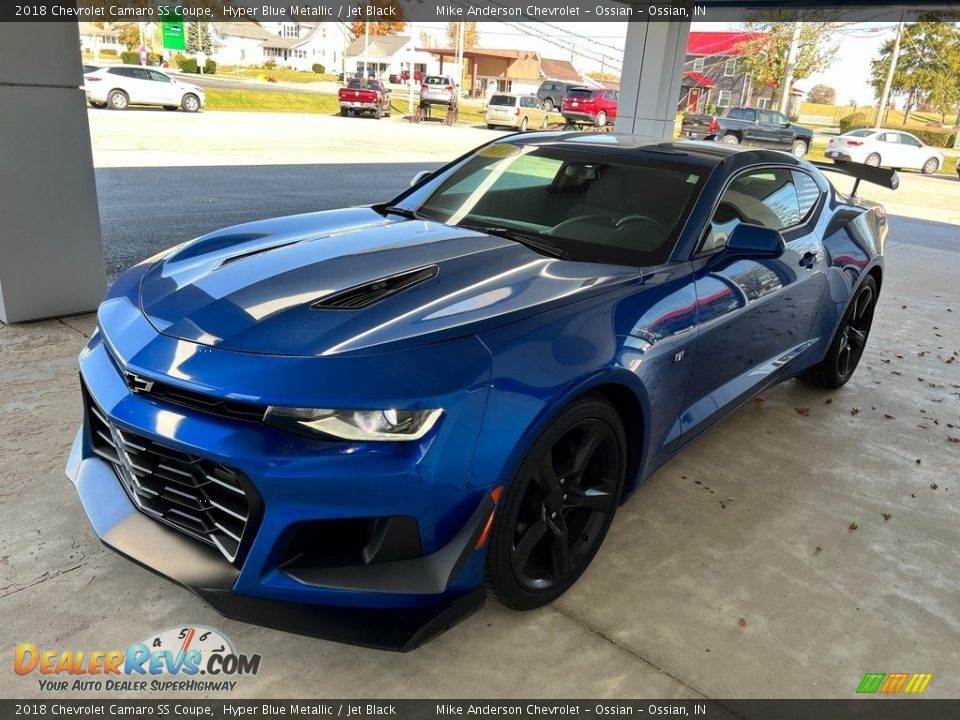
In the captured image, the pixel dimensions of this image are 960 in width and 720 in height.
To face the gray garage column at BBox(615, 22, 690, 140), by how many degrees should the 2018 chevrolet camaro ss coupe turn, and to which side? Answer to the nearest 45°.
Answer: approximately 135° to its right

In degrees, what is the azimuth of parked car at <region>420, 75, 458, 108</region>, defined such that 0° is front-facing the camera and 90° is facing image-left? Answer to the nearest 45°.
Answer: approximately 180°

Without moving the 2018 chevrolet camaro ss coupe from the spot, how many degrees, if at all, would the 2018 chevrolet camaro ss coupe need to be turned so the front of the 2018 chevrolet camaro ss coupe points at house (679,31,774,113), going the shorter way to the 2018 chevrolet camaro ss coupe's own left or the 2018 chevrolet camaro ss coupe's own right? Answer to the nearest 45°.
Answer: approximately 135° to the 2018 chevrolet camaro ss coupe's own right

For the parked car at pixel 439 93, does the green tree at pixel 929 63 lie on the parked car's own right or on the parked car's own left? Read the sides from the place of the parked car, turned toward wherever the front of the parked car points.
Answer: on the parked car's own right

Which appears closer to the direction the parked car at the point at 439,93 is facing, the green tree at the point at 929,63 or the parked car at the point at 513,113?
the green tree

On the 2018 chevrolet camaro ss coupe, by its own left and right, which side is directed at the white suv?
right

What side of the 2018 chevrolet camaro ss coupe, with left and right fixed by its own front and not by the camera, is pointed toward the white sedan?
back

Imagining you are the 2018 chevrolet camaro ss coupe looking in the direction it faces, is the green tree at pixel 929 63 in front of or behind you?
behind

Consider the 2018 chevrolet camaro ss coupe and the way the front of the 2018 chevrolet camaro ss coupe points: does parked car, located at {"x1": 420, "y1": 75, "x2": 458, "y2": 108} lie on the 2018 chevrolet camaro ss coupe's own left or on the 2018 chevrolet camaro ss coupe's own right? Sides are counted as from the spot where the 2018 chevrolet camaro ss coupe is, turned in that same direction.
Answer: on the 2018 chevrolet camaro ss coupe's own right

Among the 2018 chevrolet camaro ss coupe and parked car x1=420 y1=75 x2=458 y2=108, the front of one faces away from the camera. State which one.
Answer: the parked car

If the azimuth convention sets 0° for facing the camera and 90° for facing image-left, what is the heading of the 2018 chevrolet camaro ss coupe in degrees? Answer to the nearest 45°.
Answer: approximately 45°
